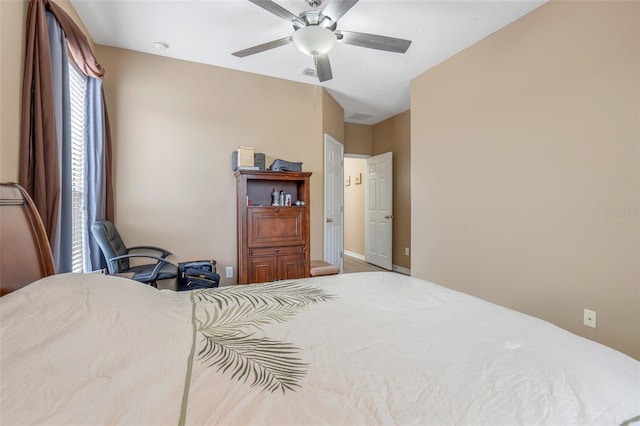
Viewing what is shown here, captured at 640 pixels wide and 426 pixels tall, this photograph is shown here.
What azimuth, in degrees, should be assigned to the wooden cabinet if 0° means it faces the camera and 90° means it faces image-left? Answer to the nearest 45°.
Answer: approximately 0°

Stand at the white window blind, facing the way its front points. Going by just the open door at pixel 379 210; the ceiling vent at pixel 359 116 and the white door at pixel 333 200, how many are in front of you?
3

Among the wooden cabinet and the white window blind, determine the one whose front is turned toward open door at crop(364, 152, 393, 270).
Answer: the white window blind

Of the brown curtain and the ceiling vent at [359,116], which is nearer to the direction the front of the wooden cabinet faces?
the brown curtain

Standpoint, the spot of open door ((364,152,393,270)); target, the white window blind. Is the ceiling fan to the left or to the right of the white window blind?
left

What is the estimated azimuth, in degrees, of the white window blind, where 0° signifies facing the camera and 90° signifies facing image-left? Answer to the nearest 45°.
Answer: approximately 270°

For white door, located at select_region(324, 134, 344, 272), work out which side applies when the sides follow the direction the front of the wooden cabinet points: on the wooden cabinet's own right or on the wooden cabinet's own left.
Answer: on the wooden cabinet's own left

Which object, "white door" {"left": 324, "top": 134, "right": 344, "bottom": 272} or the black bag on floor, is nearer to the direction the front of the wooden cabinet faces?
the black bag on floor

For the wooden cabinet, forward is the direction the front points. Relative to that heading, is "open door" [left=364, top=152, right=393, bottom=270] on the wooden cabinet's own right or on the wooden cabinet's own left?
on the wooden cabinet's own left
